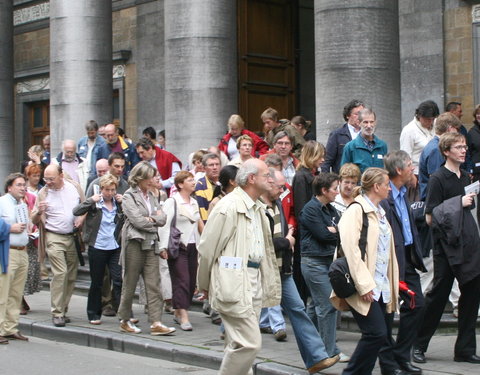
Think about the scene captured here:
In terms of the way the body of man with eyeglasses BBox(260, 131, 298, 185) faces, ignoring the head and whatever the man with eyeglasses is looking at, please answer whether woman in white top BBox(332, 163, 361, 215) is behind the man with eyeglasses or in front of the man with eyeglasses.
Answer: in front

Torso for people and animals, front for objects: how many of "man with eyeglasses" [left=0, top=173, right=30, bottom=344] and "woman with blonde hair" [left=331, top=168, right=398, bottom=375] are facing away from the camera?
0

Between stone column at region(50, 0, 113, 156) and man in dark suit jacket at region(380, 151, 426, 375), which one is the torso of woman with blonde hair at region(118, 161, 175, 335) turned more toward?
the man in dark suit jacket

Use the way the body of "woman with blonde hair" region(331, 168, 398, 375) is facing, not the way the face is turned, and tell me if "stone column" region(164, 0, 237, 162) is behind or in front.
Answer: behind

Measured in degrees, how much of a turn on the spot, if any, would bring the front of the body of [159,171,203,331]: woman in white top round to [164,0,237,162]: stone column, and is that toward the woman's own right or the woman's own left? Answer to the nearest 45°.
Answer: approximately 135° to the woman's own left

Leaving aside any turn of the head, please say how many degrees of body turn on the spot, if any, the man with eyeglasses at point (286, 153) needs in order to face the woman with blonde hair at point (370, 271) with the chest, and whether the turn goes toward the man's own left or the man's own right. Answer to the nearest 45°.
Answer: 0° — they already face them

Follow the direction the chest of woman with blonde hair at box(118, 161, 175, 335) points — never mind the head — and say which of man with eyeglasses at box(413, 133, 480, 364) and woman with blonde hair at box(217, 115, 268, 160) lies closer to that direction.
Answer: the man with eyeglasses

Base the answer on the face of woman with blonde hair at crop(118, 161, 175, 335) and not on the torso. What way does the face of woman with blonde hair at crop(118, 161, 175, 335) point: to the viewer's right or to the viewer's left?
to the viewer's right

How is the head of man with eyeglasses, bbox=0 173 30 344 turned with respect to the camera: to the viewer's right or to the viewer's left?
to the viewer's right
